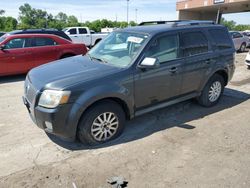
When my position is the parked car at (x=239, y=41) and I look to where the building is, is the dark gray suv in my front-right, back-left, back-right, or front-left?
back-left

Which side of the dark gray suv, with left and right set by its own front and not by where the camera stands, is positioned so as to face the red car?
right

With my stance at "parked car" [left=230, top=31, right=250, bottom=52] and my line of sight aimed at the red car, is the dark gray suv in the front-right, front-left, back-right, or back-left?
front-left

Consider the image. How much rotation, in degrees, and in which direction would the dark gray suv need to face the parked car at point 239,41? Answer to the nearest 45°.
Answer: approximately 180°

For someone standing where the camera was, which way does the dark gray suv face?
facing the viewer and to the left of the viewer

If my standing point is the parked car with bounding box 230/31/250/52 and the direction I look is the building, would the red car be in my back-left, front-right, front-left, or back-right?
back-left

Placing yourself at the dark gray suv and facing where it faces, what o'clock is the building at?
The building is roughly at 5 o'clock from the dark gray suv.
